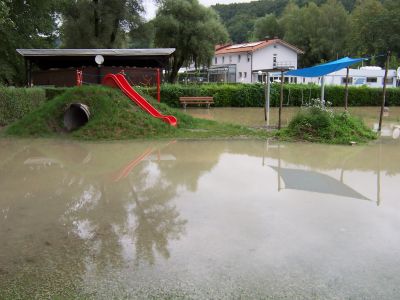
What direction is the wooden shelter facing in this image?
toward the camera

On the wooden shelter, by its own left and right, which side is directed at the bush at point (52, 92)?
front

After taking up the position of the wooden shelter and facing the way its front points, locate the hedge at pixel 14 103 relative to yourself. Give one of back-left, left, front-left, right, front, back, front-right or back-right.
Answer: front

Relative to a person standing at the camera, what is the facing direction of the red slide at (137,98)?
facing the viewer and to the right of the viewer

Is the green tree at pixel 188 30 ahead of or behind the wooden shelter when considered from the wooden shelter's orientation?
behind

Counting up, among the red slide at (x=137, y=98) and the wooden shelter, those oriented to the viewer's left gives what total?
0

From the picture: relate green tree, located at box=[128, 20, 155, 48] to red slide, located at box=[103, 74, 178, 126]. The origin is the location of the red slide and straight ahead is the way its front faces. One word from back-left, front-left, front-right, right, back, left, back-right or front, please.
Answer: back-left

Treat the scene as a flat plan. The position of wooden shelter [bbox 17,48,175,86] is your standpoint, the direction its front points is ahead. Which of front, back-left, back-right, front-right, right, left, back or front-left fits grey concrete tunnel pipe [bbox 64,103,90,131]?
front

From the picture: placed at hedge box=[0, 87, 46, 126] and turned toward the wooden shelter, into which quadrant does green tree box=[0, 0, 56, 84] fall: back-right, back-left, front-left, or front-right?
front-left

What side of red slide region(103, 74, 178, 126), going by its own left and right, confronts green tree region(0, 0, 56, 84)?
back

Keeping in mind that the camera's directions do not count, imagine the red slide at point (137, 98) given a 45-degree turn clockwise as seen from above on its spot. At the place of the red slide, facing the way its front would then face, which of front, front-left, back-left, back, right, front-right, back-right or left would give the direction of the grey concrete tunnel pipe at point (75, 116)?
right

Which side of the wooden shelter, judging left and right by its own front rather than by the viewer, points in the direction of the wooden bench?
left

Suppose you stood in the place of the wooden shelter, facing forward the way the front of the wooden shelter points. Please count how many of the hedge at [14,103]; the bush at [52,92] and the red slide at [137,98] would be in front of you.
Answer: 3

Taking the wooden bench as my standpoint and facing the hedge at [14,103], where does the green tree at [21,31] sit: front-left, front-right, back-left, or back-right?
front-right
